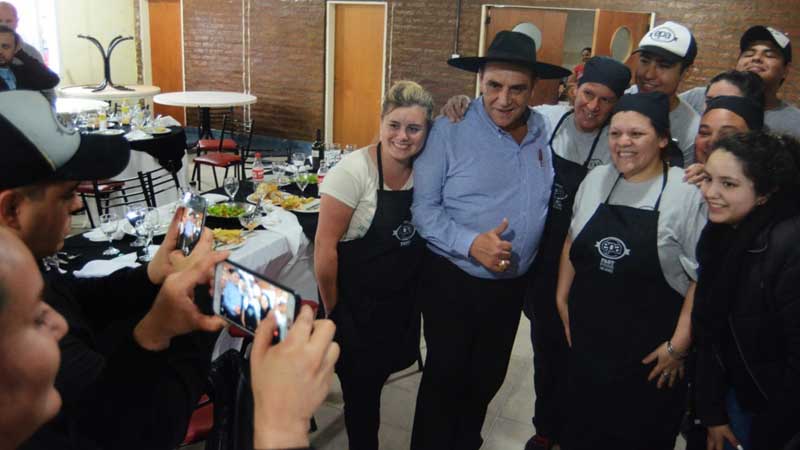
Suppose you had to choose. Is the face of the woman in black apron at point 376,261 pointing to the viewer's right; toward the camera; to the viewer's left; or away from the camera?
toward the camera

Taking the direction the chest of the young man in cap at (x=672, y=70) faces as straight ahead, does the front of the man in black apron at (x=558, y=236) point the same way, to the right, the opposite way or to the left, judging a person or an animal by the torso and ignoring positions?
the same way

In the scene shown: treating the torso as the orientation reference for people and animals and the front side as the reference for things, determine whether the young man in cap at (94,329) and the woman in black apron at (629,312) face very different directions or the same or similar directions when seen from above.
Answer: very different directions

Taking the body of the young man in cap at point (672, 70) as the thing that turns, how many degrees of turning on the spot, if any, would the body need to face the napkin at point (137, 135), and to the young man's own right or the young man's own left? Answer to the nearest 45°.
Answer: approximately 45° to the young man's own right

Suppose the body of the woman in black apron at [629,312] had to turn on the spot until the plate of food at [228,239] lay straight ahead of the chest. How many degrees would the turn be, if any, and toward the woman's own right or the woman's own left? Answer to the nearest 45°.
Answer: approximately 45° to the woman's own right

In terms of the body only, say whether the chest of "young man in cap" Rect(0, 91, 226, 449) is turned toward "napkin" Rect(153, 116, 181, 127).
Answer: no

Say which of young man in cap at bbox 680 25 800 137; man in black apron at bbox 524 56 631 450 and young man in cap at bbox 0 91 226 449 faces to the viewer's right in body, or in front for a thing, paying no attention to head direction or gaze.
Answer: young man in cap at bbox 0 91 226 449

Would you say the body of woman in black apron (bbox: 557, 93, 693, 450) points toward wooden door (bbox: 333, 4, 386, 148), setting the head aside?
no

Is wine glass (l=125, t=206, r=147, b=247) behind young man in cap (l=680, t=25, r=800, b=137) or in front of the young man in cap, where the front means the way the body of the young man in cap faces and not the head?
in front

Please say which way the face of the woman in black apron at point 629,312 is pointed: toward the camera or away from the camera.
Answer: toward the camera

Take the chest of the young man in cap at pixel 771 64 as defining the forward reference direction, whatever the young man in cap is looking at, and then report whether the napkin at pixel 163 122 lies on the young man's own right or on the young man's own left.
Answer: on the young man's own right

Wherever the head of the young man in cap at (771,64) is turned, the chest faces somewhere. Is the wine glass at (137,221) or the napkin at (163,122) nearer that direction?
the wine glass

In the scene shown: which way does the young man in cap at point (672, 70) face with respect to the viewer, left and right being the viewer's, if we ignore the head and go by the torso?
facing the viewer and to the left of the viewer

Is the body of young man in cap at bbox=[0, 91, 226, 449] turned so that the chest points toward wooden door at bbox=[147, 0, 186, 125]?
no

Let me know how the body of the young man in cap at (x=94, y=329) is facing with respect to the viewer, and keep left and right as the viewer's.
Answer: facing to the right of the viewer

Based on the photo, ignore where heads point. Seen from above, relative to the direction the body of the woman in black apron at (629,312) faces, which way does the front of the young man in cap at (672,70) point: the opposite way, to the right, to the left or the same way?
the same way
